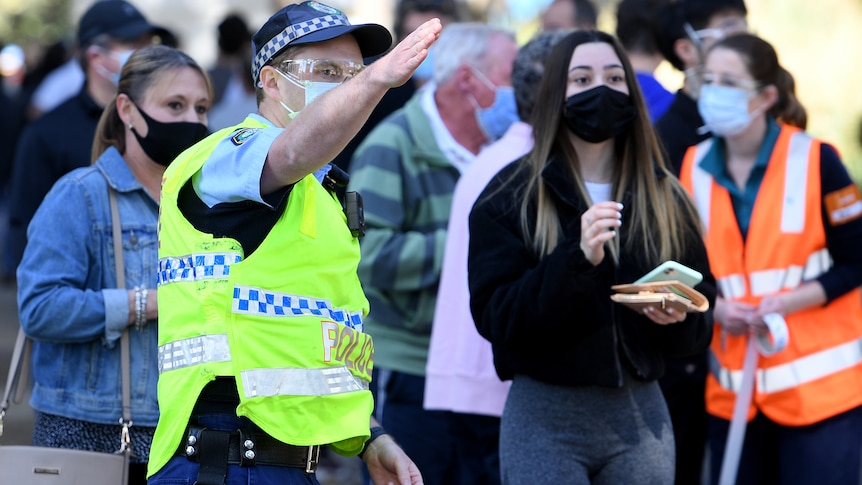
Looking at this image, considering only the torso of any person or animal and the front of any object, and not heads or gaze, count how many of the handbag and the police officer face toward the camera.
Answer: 1

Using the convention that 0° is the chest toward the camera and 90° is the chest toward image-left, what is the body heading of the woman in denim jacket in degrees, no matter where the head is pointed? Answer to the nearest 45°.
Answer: approximately 315°

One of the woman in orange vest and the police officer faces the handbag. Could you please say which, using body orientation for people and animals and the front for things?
the woman in orange vest

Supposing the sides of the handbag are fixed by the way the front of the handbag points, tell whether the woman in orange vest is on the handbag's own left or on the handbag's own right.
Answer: on the handbag's own left

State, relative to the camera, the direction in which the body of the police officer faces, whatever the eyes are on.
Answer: to the viewer's right

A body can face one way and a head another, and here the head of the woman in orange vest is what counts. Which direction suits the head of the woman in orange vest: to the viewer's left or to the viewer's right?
to the viewer's left

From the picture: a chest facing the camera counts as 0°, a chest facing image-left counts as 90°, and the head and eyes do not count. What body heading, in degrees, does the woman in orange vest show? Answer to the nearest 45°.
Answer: approximately 45°

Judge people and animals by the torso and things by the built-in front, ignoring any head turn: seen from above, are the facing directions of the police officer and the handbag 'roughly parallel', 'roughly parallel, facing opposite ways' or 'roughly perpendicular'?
roughly perpendicular

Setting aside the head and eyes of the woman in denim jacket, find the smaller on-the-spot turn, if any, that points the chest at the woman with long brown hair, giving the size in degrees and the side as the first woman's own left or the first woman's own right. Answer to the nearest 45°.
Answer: approximately 45° to the first woman's own left

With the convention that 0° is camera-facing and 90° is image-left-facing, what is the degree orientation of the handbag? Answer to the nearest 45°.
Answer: approximately 0°
